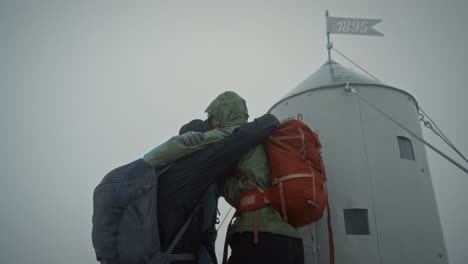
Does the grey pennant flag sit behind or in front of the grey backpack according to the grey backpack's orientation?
behind

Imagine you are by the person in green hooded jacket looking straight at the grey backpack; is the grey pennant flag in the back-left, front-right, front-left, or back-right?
back-right

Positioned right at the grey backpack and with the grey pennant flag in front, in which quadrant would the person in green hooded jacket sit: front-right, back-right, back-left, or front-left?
front-right
